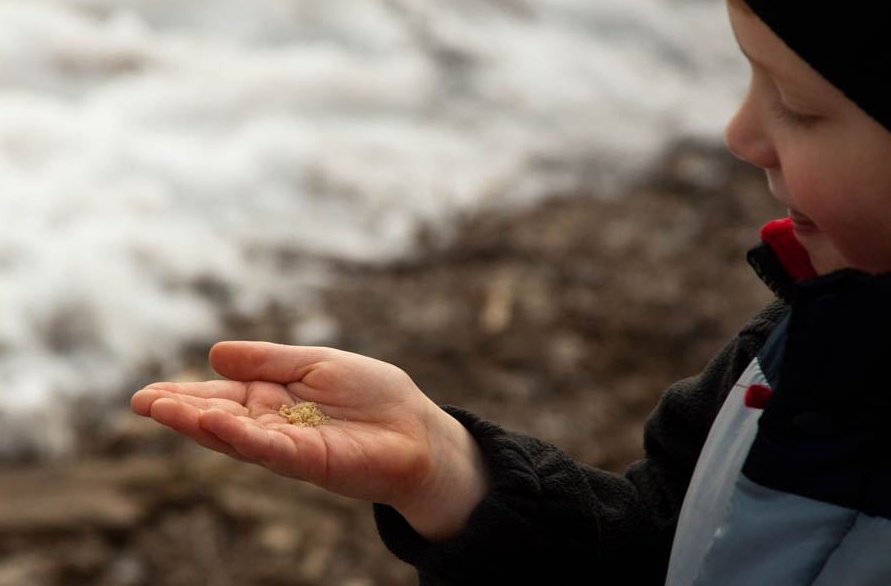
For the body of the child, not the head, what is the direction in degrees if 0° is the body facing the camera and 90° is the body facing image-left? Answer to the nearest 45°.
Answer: approximately 90°

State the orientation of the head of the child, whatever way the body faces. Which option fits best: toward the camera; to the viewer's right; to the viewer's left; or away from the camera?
to the viewer's left
